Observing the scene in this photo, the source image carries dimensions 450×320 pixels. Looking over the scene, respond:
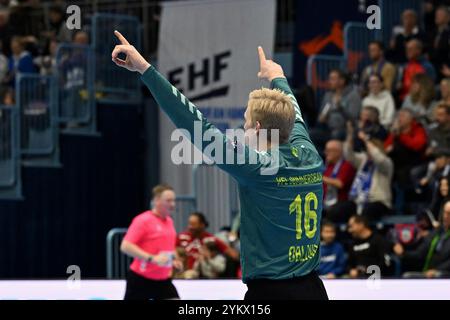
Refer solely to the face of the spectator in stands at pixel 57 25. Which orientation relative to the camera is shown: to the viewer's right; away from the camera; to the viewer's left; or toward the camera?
toward the camera

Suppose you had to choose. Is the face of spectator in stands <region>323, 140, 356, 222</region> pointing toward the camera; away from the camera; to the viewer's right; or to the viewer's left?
toward the camera

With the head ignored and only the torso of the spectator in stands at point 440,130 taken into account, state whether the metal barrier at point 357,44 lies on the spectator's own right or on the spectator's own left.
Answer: on the spectator's own right

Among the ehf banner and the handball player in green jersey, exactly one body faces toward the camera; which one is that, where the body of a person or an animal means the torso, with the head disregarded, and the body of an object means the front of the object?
the ehf banner

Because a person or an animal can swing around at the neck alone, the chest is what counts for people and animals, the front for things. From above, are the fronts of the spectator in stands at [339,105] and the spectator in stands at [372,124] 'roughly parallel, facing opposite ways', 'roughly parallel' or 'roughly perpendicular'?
roughly parallel

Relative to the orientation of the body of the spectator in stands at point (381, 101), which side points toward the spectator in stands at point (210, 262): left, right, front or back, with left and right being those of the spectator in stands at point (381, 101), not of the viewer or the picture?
front

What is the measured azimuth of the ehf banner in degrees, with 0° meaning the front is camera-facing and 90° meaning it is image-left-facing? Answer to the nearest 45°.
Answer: approximately 0°

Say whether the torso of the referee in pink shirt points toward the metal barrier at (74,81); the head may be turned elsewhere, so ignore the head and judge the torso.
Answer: no

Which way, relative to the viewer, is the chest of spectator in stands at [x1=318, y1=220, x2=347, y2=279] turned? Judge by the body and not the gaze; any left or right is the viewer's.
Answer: facing the viewer and to the left of the viewer

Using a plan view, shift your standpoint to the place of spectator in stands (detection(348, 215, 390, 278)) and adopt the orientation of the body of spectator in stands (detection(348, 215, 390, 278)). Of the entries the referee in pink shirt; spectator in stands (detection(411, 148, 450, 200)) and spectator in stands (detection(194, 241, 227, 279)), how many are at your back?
1

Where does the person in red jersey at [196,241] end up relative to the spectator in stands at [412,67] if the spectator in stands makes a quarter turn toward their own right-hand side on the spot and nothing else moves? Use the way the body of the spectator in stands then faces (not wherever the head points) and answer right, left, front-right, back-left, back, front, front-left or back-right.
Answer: left

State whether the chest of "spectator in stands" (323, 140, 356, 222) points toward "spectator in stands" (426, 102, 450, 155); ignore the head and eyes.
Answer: no

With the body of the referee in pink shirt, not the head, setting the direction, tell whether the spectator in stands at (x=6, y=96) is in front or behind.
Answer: behind
